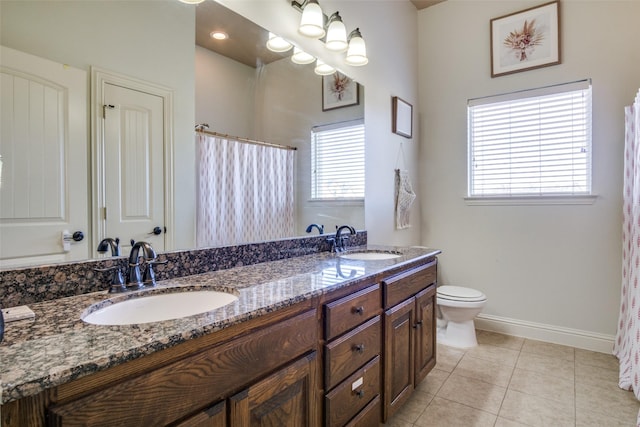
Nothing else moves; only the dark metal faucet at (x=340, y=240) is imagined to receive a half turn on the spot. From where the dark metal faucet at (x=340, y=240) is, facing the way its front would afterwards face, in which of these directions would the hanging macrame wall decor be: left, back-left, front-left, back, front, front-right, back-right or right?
right

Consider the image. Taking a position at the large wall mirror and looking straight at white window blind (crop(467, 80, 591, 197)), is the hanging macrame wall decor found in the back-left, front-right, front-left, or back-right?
front-left

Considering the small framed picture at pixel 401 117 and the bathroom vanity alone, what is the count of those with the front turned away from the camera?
0

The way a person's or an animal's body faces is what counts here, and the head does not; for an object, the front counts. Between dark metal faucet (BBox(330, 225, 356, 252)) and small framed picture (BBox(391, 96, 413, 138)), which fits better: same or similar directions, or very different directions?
same or similar directions

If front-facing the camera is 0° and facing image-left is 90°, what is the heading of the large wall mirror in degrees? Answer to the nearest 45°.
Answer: approximately 315°

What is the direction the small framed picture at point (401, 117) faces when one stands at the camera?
facing the viewer and to the right of the viewer

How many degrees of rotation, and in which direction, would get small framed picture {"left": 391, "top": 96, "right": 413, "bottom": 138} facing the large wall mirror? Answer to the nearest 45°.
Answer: approximately 90° to its right

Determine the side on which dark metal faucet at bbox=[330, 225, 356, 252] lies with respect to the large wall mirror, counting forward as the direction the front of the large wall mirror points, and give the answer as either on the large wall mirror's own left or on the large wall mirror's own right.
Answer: on the large wall mirror's own left

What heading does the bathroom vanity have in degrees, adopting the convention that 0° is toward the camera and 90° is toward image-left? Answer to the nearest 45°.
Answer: approximately 315°

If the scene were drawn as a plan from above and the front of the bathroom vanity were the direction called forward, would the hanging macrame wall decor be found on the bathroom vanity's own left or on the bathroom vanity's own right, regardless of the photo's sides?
on the bathroom vanity's own left

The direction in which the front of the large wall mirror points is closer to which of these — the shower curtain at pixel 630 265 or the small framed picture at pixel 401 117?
the shower curtain

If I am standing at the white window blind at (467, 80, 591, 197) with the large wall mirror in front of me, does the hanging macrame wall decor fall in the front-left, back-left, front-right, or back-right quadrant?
front-right

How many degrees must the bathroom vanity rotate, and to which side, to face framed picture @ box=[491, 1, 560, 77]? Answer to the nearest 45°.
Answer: approximately 90° to its left

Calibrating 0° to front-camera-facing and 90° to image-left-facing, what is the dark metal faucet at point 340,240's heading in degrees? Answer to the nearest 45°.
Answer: approximately 315°

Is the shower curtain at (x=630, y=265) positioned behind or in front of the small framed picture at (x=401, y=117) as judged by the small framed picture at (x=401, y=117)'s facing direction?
in front

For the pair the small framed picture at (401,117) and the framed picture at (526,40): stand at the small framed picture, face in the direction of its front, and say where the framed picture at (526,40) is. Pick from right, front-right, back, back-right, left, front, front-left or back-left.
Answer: front-left

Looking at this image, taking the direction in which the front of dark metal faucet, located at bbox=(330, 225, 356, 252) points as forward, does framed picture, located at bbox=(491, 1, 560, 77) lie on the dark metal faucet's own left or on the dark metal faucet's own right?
on the dark metal faucet's own left
